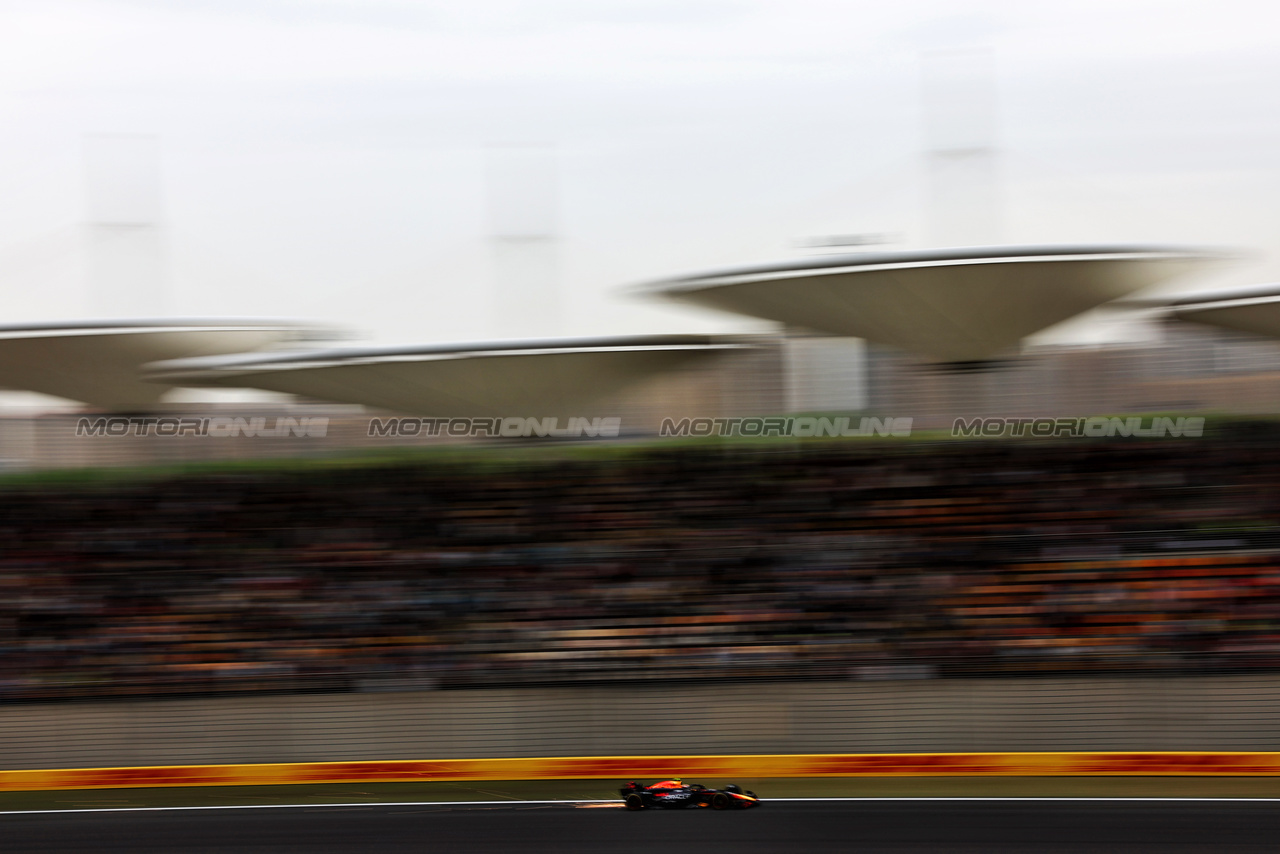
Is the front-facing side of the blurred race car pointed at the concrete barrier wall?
no

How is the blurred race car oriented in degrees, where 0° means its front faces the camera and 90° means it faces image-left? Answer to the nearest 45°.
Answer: approximately 270°
